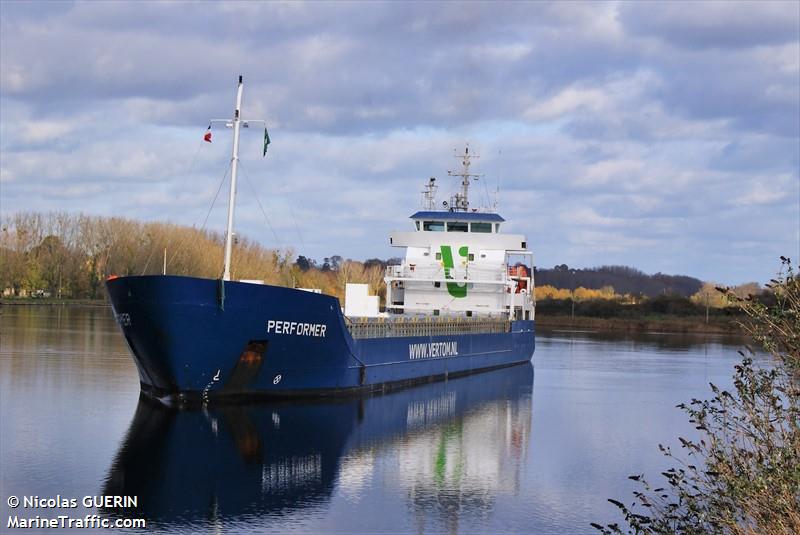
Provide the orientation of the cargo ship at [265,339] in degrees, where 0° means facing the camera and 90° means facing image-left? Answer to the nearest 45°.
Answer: approximately 45°
